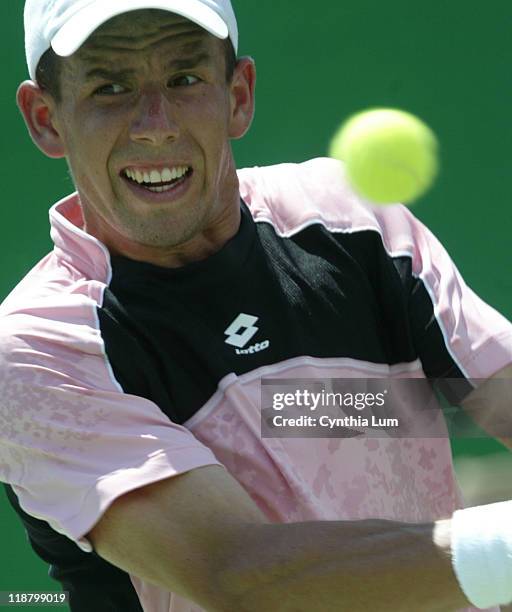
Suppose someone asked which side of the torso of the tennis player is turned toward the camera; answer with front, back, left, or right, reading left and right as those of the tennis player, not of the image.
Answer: front
